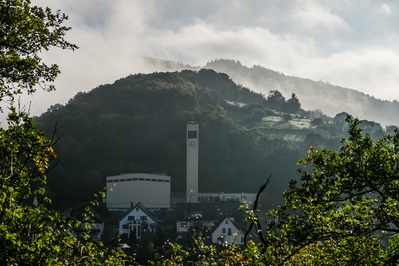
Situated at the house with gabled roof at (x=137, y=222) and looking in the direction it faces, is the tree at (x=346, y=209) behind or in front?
in front

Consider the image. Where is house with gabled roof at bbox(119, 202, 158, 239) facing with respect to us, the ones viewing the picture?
facing the viewer

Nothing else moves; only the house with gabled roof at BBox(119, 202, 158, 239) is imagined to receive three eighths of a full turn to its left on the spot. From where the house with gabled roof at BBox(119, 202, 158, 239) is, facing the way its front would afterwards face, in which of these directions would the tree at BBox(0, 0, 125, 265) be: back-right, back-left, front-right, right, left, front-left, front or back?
back-right
